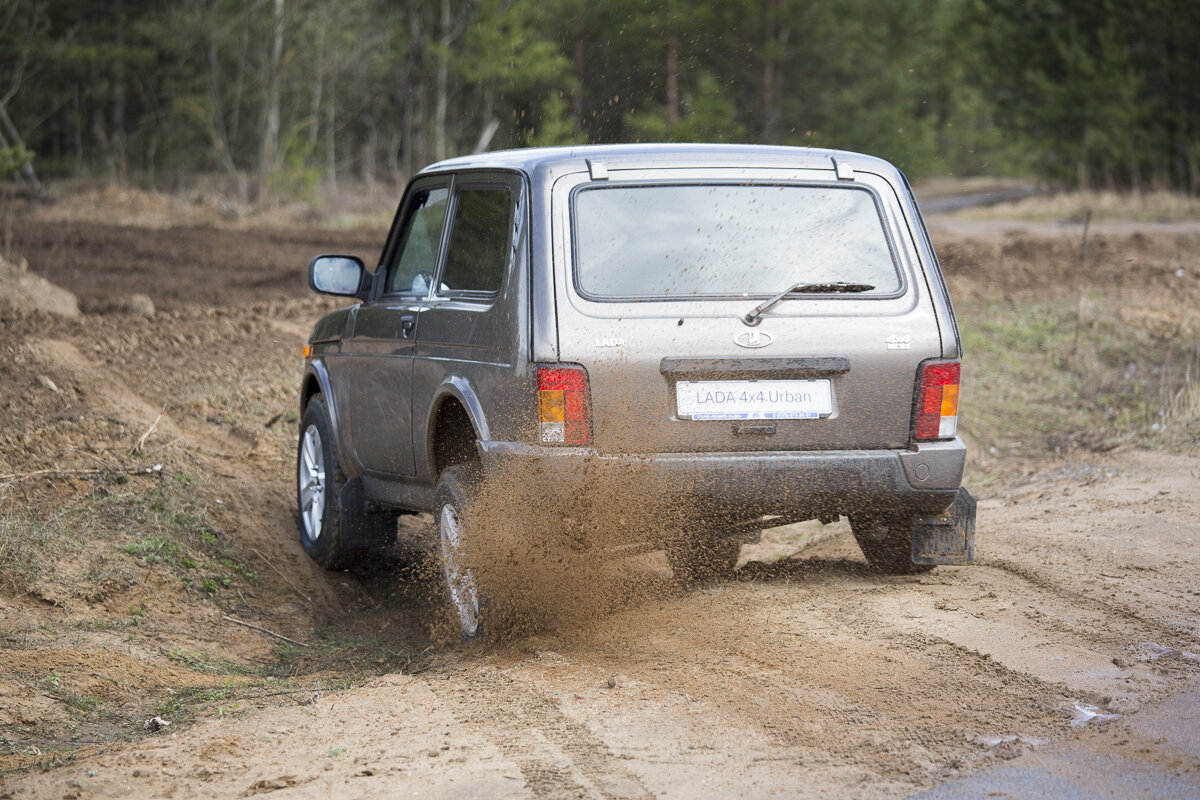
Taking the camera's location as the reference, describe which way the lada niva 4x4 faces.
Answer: facing away from the viewer and to the left of the viewer

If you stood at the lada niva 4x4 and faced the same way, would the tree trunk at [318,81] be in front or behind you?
in front

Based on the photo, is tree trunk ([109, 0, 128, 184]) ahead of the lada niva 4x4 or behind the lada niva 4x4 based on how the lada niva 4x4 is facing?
ahead

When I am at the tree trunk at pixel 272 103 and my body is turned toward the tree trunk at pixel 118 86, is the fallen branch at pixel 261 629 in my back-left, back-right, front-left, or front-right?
back-left

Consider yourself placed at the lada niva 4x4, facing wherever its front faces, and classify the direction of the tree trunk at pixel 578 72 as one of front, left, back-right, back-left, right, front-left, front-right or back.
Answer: front-right

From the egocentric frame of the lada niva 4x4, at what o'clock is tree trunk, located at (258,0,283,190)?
The tree trunk is roughly at 1 o'clock from the lada niva 4x4.

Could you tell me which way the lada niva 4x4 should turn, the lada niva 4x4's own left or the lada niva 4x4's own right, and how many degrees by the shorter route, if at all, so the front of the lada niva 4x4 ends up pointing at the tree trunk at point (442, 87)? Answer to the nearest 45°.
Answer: approximately 45° to the lada niva 4x4's own right

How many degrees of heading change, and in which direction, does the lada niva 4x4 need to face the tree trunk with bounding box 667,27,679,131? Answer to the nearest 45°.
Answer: approximately 45° to its right

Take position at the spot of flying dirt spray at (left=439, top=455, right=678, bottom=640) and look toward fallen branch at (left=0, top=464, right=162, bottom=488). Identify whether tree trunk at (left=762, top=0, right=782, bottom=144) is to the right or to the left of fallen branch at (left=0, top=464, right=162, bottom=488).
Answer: right
